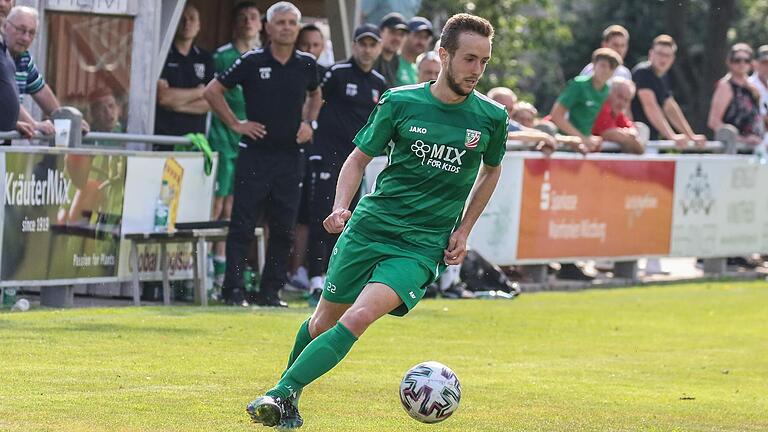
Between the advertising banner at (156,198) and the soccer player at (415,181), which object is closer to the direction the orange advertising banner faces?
the soccer player

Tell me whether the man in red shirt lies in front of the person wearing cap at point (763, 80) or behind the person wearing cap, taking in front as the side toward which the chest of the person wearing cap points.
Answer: in front

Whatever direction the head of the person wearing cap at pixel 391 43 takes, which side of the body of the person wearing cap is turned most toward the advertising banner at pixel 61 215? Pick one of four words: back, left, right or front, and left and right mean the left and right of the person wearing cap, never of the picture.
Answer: right

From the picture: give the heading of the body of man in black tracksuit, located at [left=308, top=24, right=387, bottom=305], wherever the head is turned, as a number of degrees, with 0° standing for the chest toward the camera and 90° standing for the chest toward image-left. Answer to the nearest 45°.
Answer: approximately 315°

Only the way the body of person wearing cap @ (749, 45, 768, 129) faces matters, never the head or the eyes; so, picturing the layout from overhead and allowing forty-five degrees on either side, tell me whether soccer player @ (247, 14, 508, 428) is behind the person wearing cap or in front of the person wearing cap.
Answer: in front

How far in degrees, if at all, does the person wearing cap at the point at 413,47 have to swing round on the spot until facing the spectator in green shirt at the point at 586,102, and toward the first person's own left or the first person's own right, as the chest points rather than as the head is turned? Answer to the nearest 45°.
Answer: approximately 90° to the first person's own left

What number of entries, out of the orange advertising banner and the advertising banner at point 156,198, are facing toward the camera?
2

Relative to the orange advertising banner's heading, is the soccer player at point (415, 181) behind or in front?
in front

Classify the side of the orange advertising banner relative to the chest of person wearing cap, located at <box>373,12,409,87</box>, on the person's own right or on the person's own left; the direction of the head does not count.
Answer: on the person's own left
